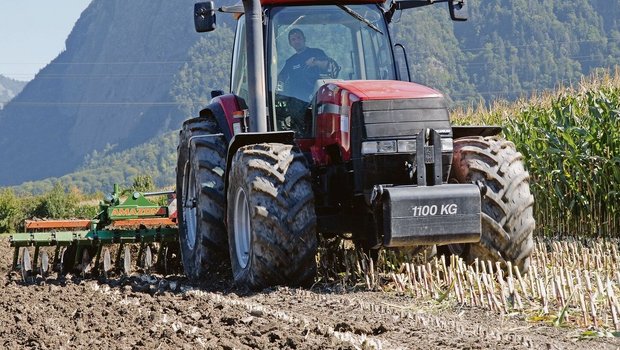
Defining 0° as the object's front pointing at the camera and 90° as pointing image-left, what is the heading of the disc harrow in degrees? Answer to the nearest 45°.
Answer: approximately 0°

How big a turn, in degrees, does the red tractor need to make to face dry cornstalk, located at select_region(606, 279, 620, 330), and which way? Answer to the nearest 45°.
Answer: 0° — it already faces it

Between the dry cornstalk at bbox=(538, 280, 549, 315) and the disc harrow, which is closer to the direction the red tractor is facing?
the dry cornstalk

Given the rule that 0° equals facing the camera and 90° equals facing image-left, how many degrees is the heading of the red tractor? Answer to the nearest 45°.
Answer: approximately 315°

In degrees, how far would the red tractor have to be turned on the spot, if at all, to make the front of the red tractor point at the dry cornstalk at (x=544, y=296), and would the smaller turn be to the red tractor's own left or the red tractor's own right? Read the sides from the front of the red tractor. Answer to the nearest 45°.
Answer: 0° — it already faces it
